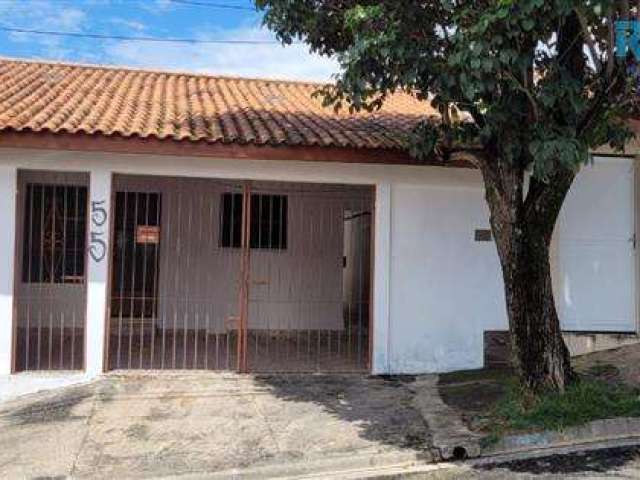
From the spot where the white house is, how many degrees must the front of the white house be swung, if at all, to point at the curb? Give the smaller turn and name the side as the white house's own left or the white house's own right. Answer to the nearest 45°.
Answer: approximately 45° to the white house's own left

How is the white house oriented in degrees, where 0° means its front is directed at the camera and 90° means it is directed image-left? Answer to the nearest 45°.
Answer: approximately 0°
